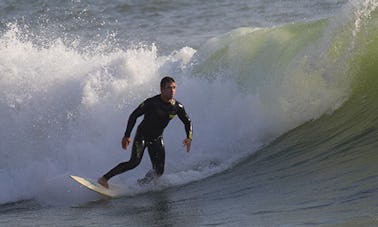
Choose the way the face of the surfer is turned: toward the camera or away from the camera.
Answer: toward the camera

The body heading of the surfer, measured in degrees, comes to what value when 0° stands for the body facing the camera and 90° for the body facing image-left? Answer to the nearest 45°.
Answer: approximately 315°

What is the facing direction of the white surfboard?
to the viewer's left
